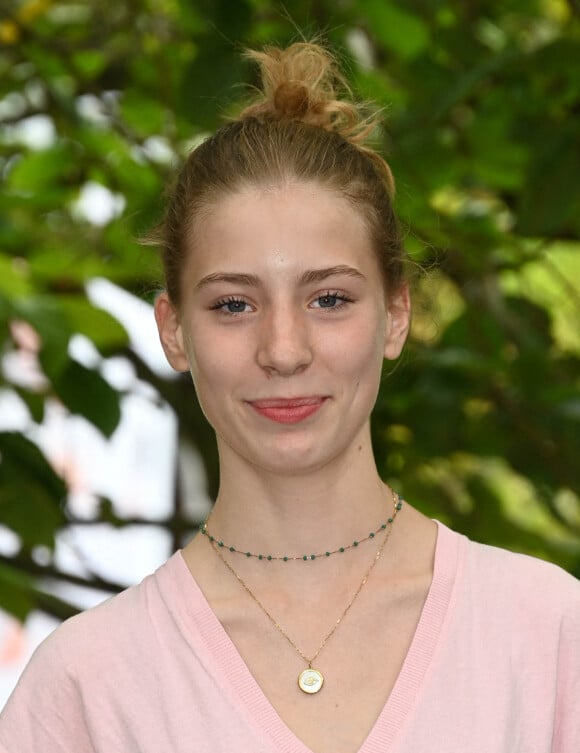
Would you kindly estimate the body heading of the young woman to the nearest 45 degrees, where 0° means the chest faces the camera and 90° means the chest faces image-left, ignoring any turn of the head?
approximately 0°
